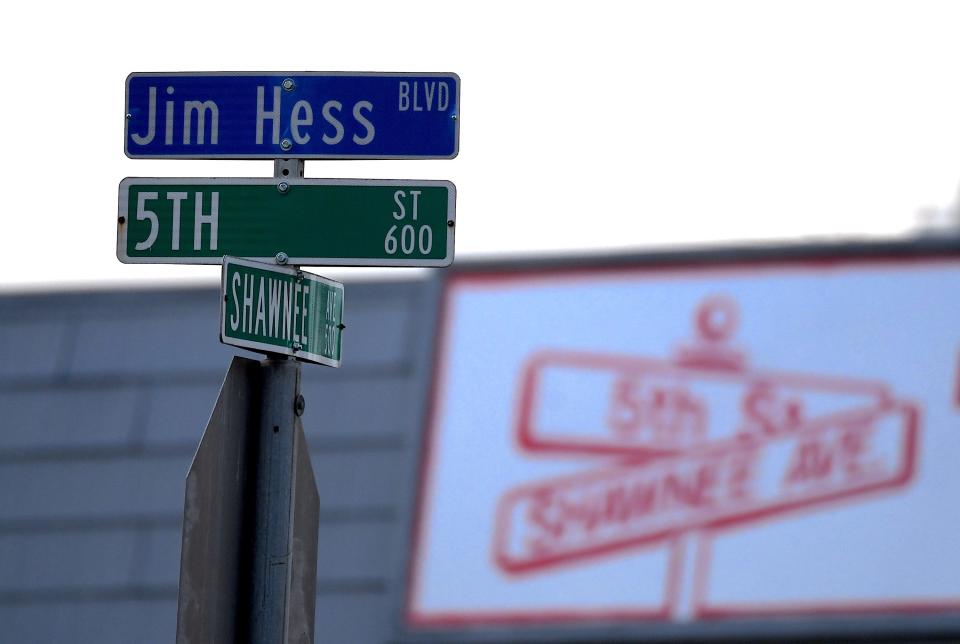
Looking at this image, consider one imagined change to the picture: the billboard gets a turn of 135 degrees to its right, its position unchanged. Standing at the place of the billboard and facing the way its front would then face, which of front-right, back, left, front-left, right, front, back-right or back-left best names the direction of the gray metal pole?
back-left

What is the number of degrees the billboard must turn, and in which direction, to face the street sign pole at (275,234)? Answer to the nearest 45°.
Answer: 0° — it already faces it

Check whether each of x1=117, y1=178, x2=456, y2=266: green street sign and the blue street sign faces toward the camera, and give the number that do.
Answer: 2

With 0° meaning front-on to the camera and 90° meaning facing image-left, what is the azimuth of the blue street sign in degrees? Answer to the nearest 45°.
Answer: approximately 0°

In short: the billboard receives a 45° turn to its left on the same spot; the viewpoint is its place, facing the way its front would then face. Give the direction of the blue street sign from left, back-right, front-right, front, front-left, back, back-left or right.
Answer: front-right

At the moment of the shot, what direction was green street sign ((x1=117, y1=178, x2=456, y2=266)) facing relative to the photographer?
facing the viewer

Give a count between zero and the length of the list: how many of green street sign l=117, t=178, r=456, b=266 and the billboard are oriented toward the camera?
2
